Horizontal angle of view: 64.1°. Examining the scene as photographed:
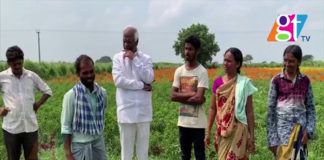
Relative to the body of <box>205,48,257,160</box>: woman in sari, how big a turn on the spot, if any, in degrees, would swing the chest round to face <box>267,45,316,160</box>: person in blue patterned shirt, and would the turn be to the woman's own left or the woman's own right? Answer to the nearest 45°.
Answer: approximately 135° to the woman's own left

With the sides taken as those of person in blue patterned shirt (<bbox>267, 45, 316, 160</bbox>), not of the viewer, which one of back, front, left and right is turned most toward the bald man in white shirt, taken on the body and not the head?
right

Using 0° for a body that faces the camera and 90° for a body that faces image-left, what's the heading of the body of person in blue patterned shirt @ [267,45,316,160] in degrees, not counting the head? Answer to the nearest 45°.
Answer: approximately 0°

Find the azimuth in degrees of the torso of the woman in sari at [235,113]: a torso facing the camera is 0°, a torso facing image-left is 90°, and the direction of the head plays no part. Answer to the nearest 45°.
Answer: approximately 45°

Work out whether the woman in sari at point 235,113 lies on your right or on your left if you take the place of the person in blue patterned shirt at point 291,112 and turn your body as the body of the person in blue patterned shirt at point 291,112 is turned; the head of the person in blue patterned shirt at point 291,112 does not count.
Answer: on your right
